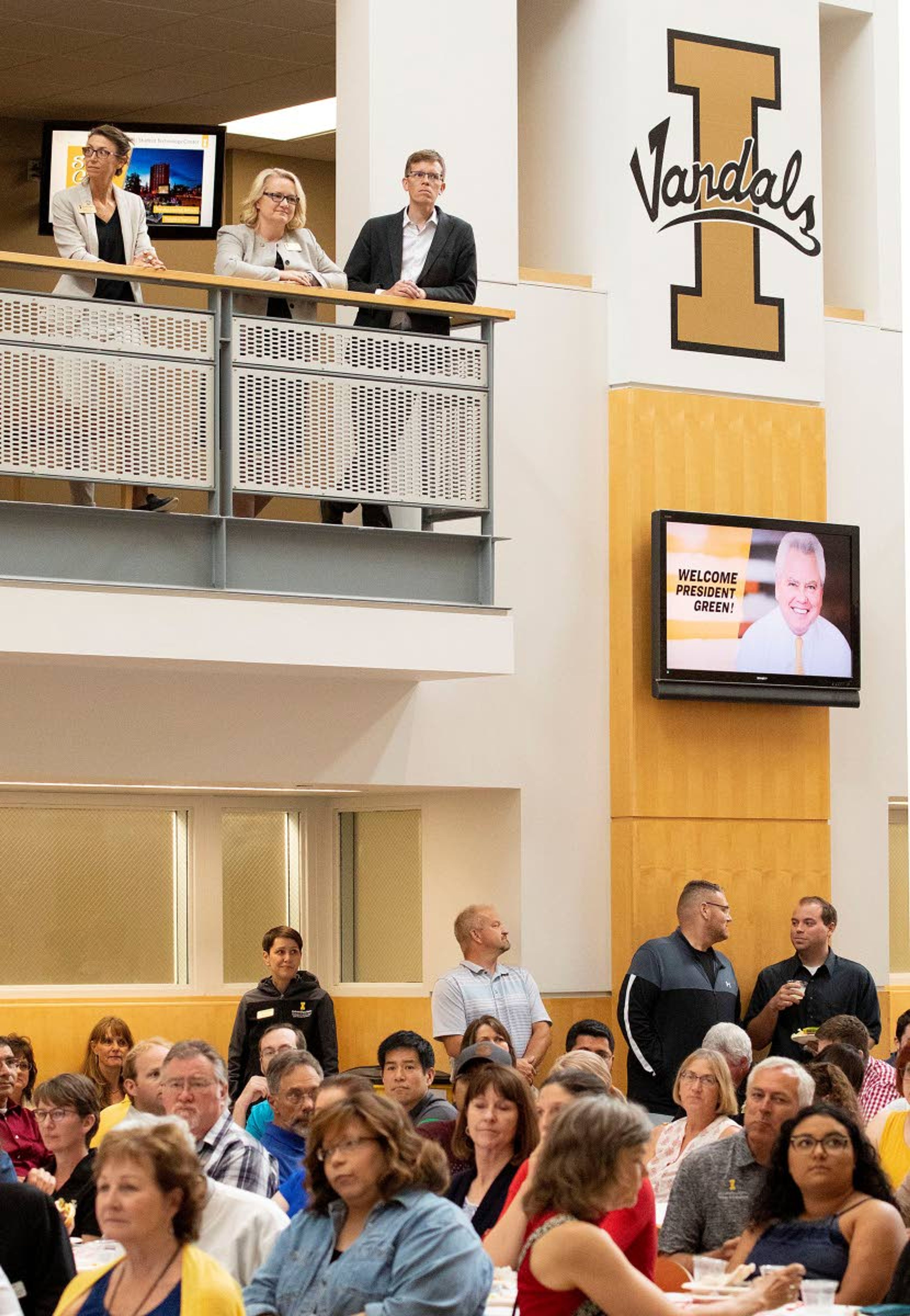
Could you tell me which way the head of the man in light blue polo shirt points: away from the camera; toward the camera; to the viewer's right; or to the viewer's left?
to the viewer's right

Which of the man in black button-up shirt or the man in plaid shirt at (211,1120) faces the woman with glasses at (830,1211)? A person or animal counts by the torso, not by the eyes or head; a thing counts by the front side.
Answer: the man in black button-up shirt

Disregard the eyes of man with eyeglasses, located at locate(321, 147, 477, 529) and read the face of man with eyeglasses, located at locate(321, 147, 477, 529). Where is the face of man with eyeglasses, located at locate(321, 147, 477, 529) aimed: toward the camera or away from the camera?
toward the camera

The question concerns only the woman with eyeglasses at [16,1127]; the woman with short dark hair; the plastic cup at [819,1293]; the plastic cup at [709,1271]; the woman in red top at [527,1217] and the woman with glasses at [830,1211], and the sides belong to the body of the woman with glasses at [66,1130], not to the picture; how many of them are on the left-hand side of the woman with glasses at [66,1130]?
5

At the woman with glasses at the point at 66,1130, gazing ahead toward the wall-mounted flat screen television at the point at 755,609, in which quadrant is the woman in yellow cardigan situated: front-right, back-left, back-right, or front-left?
back-right

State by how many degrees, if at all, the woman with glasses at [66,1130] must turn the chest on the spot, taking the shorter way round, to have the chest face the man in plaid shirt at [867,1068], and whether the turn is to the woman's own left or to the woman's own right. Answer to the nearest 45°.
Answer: approximately 135° to the woman's own left

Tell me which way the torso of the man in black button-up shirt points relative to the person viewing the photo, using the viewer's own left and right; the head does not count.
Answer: facing the viewer

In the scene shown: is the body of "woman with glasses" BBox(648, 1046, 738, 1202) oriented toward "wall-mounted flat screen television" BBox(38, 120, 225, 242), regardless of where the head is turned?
no

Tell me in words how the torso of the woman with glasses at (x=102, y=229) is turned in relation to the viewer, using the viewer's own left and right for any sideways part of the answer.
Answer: facing the viewer and to the right of the viewer

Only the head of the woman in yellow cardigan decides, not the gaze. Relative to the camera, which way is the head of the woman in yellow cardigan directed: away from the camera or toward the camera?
toward the camera
